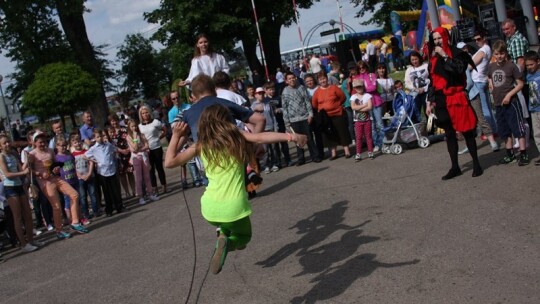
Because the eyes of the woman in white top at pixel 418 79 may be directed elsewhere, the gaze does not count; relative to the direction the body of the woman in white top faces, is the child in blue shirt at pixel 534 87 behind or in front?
in front

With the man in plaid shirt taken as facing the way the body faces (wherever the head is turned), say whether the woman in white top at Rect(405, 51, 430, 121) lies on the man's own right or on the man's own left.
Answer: on the man's own right

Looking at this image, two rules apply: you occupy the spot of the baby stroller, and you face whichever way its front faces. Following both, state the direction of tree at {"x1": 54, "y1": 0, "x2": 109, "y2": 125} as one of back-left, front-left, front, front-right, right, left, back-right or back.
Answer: right

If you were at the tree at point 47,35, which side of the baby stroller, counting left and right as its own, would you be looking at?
right

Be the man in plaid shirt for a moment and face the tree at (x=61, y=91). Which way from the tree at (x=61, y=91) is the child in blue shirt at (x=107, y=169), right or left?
left

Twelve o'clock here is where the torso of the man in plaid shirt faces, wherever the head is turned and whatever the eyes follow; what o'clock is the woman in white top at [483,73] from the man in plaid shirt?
The woman in white top is roughly at 3 o'clock from the man in plaid shirt.

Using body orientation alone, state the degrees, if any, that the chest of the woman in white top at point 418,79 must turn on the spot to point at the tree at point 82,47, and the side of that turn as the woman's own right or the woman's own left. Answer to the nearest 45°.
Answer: approximately 135° to the woman's own right

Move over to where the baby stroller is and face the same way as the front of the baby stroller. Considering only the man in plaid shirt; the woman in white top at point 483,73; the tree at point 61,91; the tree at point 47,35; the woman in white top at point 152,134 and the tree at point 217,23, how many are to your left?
2

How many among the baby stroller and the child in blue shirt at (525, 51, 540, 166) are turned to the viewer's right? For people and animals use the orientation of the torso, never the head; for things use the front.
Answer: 0

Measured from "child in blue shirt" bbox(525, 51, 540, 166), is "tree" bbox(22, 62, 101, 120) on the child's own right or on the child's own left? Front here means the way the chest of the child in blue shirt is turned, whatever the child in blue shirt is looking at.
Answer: on the child's own right

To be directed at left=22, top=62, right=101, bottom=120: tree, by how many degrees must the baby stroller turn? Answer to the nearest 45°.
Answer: approximately 90° to its right
